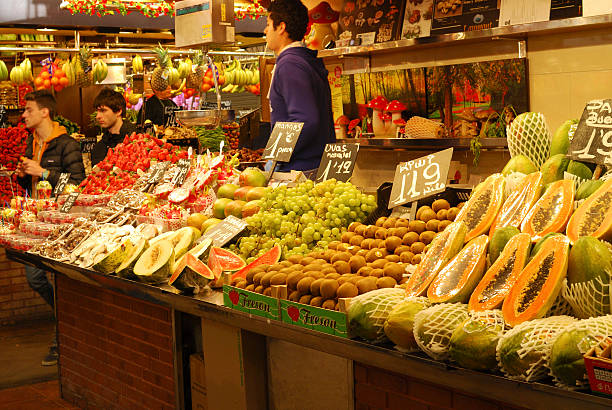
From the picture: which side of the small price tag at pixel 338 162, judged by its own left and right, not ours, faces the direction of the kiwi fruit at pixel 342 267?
front

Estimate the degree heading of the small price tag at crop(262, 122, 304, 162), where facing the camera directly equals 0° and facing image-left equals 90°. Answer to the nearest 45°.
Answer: approximately 0°

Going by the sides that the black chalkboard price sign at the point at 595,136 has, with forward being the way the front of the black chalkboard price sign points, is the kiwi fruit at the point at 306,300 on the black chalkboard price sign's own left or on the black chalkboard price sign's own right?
on the black chalkboard price sign's own right

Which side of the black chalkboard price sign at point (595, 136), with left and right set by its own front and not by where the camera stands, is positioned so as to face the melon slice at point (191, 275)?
right

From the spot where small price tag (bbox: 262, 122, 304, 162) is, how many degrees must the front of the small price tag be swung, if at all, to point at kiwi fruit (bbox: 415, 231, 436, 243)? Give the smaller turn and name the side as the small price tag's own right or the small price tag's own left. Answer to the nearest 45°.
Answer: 0° — it already faces it

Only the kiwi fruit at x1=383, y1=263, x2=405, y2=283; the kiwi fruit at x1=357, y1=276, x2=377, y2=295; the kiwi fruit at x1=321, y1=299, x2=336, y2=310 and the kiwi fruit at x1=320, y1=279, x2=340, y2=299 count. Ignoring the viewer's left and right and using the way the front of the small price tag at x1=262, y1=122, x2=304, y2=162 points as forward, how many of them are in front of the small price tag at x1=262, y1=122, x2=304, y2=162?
4

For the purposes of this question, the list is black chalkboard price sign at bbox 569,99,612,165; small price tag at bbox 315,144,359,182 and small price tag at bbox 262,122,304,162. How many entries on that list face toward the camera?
3

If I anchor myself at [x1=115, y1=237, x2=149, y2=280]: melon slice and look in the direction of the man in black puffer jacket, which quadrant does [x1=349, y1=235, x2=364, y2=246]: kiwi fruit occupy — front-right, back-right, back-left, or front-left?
back-right

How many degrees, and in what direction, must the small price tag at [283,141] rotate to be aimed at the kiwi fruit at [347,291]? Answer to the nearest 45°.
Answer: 0° — it already faces it

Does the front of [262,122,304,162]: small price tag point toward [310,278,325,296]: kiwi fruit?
yes

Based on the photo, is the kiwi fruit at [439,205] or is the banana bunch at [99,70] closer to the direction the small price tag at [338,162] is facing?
the kiwi fruit
